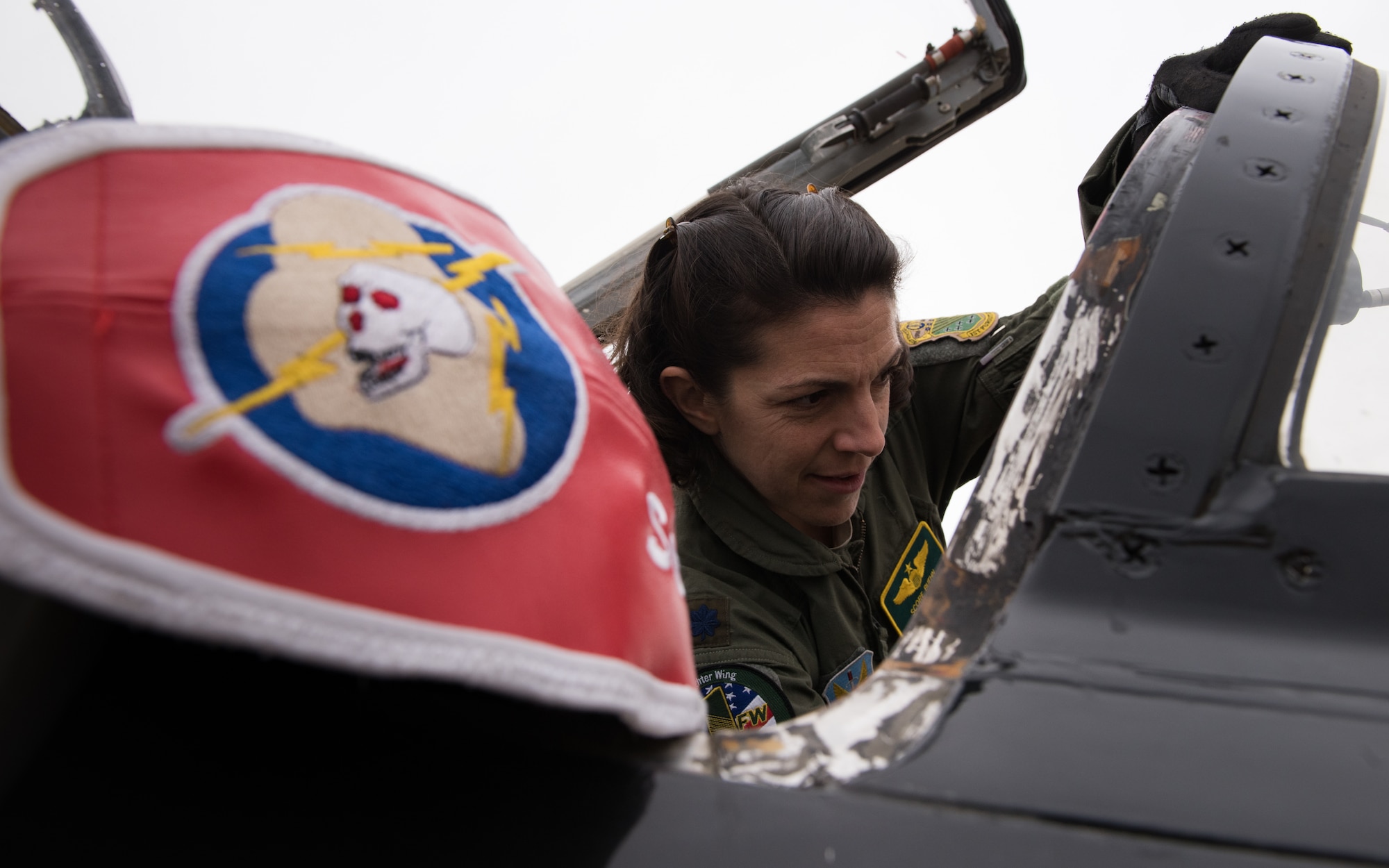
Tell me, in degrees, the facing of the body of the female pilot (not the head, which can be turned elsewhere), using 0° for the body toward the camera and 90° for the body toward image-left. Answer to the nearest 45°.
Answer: approximately 315°

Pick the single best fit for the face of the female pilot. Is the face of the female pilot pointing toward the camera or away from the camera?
toward the camera

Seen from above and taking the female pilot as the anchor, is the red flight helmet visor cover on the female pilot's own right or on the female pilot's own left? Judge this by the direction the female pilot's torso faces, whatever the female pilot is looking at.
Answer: on the female pilot's own right

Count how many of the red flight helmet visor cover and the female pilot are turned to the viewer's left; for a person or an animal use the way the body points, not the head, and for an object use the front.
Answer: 0
